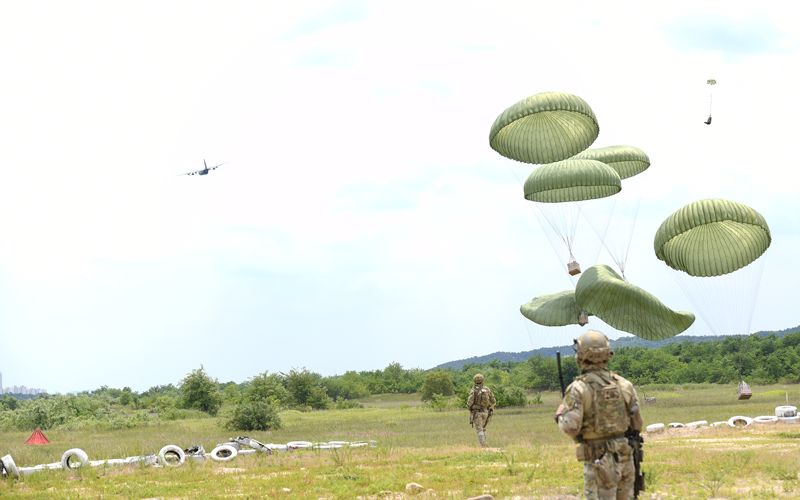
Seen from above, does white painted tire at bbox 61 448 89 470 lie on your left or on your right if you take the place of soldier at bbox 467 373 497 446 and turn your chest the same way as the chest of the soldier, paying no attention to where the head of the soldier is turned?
on your left

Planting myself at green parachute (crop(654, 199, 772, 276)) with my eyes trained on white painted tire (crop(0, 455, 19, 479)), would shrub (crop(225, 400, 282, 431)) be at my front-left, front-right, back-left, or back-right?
front-right

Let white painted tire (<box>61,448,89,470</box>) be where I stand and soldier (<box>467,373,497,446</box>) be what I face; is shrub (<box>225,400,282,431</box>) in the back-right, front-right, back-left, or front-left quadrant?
front-left

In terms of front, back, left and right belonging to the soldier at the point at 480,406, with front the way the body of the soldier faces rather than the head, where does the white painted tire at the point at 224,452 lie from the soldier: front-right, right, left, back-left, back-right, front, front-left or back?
left

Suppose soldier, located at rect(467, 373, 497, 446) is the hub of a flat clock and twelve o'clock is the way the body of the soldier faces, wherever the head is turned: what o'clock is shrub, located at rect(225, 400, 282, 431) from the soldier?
The shrub is roughly at 11 o'clock from the soldier.

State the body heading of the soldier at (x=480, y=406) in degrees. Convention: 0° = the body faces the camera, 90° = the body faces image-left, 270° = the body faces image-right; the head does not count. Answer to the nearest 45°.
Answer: approximately 180°

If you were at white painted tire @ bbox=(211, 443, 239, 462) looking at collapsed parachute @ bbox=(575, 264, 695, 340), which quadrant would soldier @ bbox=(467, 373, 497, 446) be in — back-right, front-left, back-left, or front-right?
front-right

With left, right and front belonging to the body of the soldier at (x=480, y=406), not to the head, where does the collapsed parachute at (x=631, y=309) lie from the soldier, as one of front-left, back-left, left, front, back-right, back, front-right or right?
front-right

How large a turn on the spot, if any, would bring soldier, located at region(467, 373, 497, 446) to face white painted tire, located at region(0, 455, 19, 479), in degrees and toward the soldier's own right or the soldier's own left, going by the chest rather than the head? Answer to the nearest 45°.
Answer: approximately 135° to the soldier's own left

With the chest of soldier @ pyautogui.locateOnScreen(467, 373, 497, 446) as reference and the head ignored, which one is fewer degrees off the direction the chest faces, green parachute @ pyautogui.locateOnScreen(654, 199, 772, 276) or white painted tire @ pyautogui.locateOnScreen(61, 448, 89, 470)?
the green parachute
